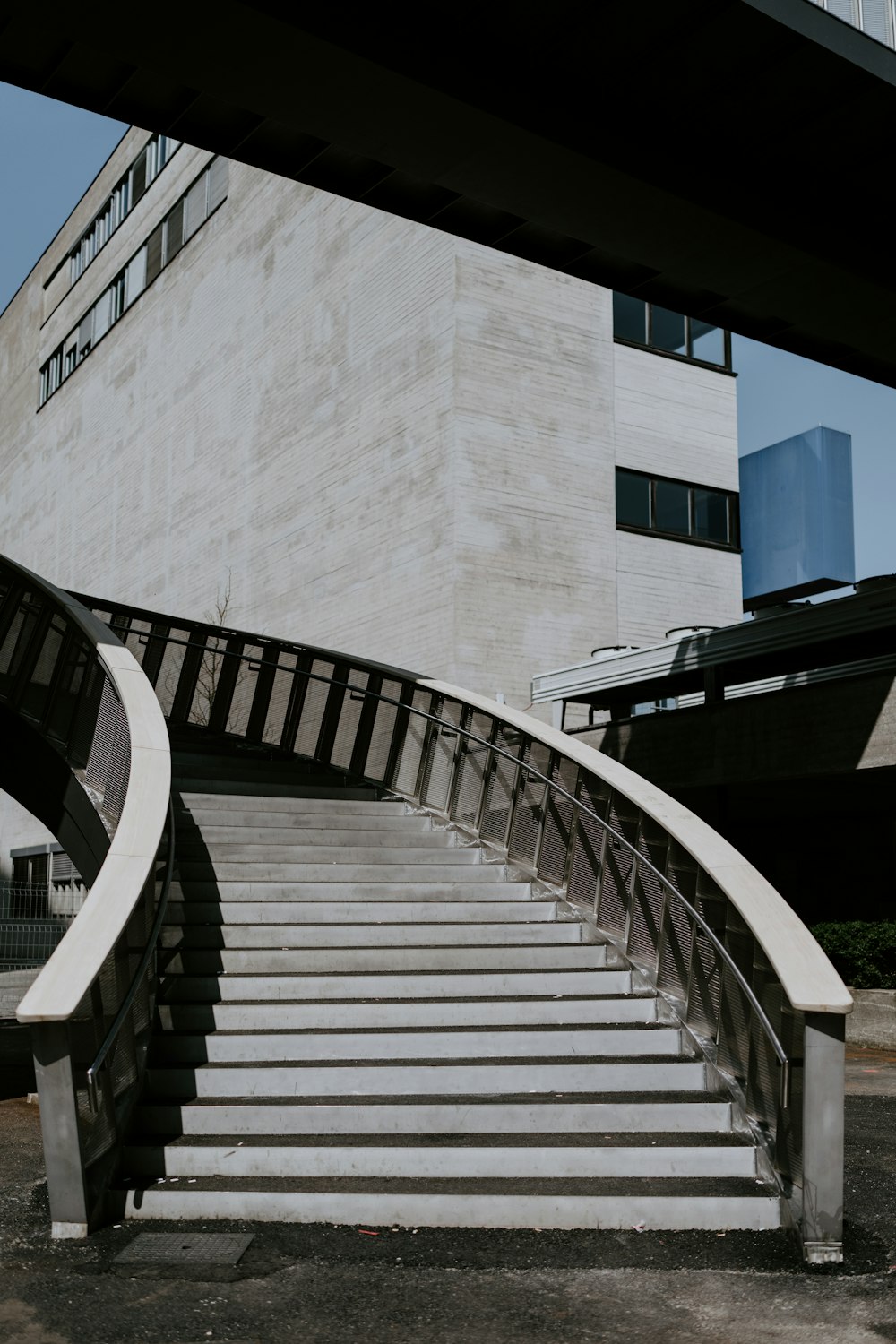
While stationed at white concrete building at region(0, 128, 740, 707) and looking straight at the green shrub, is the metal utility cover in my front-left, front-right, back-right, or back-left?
front-right

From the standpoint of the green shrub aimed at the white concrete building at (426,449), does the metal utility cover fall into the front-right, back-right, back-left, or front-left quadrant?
back-left

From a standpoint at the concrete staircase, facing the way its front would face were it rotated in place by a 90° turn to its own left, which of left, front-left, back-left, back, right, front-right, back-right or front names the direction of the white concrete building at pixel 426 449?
left

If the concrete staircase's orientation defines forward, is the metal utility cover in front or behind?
in front

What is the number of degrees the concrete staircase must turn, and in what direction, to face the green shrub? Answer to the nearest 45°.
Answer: approximately 135° to its left

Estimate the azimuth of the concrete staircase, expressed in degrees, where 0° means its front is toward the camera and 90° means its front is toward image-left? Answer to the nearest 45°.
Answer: approximately 0°

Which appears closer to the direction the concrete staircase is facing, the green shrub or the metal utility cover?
the metal utility cover
